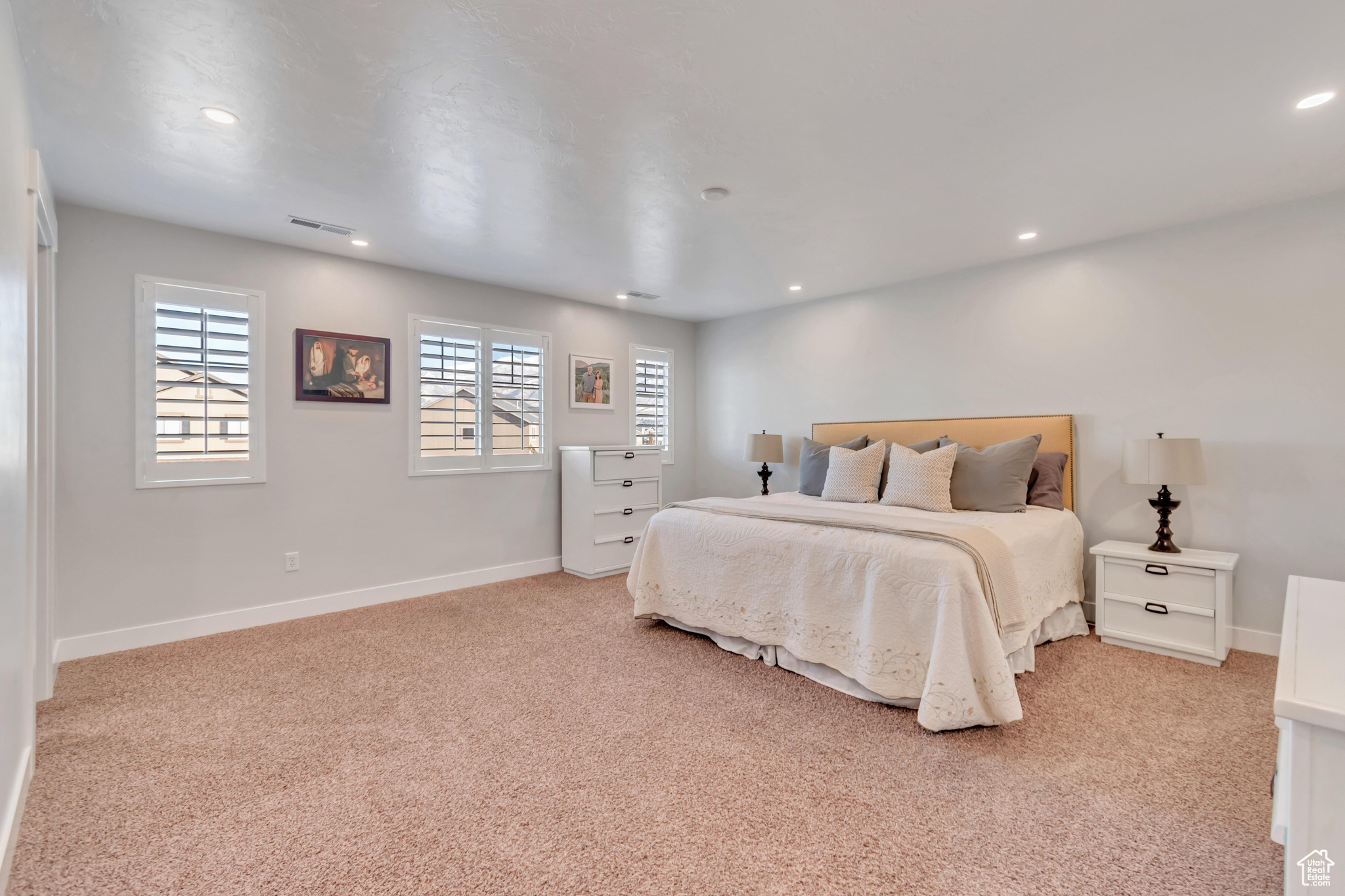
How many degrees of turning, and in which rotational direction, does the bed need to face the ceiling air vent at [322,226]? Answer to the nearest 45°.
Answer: approximately 45° to its right

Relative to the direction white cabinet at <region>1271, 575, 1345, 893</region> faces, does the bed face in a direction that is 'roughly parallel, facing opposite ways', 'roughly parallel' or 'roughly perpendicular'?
roughly perpendicular

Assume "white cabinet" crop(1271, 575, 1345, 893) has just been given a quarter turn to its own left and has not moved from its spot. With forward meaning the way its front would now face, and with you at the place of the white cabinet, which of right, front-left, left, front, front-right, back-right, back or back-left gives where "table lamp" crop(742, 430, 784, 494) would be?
back-right

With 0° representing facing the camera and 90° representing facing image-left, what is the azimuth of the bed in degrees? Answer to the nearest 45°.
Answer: approximately 45°

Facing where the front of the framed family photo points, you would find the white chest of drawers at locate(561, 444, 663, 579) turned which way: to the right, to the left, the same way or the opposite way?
the same way

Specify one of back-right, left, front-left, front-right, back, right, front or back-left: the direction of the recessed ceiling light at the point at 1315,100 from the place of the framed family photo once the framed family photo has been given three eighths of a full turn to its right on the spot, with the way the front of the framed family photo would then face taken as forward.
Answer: back-left

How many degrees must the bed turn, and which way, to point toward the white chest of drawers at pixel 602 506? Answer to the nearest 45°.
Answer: approximately 90° to its right

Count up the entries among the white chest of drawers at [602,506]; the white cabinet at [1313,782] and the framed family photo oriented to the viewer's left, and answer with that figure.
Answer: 1

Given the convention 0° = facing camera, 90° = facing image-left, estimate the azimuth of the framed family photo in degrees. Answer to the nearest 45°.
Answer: approximately 315°

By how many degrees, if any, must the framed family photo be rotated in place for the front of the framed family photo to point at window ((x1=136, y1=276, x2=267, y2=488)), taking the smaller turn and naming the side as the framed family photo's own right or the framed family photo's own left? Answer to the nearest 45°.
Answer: approximately 90° to the framed family photo's own right

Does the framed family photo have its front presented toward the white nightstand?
yes

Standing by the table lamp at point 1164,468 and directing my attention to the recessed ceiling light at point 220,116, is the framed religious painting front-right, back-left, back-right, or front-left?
front-right

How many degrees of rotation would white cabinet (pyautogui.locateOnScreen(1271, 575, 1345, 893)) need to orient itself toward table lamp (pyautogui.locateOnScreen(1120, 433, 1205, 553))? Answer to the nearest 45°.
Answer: approximately 90° to its right

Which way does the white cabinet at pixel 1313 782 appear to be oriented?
to the viewer's left

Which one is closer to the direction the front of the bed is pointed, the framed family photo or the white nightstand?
the framed family photo

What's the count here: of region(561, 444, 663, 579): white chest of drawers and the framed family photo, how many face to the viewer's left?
0

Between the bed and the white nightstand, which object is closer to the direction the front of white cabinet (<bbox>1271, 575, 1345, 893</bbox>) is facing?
the bed

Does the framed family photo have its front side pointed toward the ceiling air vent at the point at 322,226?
no

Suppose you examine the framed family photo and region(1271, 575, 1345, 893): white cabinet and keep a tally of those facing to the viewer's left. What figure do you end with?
1

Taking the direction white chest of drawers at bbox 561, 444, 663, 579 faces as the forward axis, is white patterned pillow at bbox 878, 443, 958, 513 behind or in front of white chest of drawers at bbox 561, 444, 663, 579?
in front
